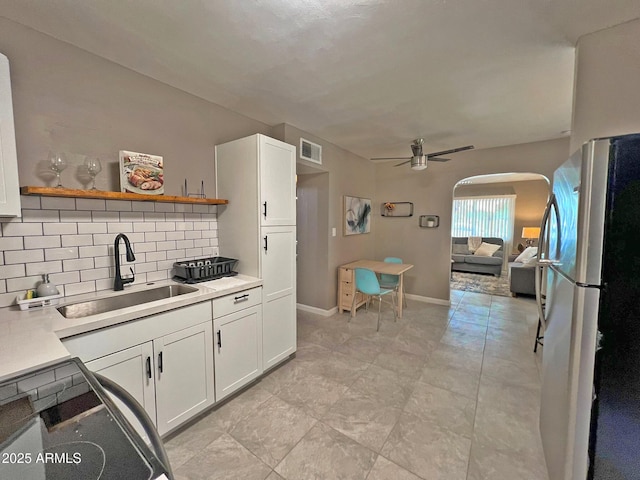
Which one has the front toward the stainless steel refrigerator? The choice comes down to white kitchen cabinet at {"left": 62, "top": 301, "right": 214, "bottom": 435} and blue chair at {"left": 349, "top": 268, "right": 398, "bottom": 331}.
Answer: the white kitchen cabinet

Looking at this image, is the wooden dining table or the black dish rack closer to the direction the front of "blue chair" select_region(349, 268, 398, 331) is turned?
the wooden dining table

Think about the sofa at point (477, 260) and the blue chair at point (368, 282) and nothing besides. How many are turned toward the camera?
1

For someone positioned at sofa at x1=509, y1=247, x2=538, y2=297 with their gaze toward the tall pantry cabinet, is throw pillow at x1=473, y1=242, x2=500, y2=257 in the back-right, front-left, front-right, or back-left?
back-right

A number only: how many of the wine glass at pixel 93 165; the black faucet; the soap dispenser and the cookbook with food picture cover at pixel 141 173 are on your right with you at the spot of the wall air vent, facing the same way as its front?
4

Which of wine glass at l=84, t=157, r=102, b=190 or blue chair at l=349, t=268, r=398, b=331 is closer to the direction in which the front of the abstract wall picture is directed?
the blue chair

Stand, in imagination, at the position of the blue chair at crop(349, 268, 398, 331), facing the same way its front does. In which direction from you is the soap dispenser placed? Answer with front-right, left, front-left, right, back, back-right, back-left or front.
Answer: back

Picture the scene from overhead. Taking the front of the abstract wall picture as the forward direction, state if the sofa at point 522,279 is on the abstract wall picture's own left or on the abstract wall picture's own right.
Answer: on the abstract wall picture's own left

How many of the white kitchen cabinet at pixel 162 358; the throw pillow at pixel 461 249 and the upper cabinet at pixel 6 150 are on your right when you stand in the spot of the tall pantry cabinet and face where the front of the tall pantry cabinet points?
2
